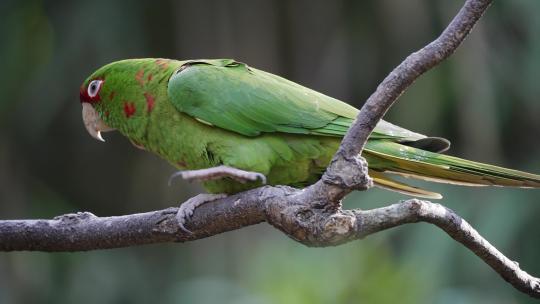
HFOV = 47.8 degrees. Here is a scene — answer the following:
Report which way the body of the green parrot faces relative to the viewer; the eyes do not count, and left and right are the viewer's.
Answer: facing to the left of the viewer
